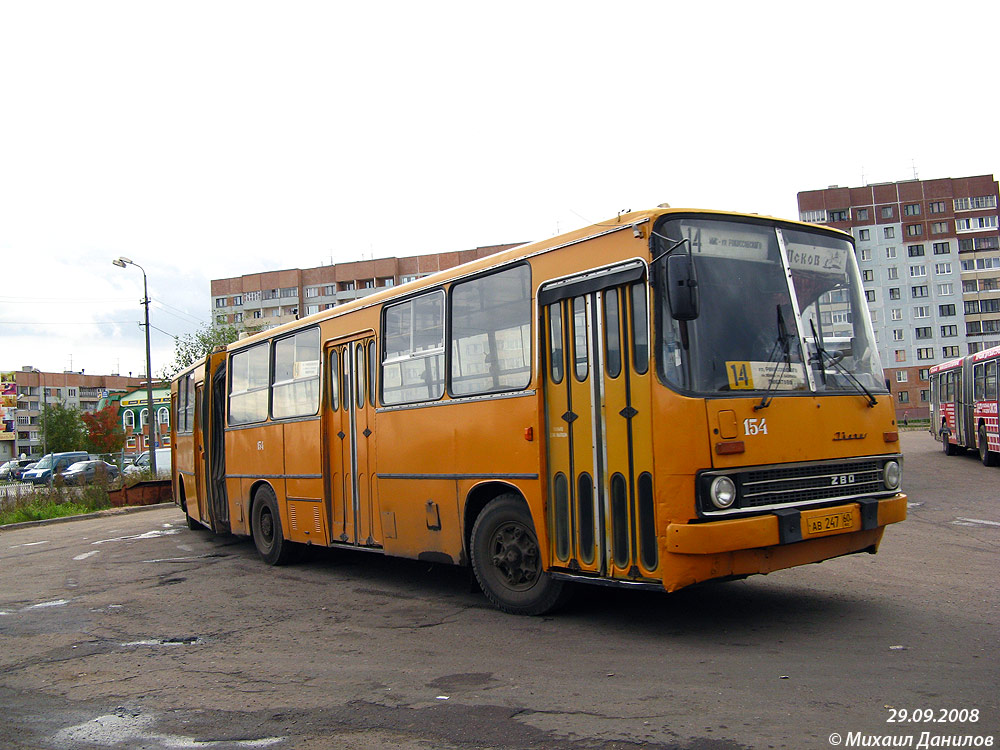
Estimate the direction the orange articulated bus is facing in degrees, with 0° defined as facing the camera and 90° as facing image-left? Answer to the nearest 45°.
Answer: approximately 315°

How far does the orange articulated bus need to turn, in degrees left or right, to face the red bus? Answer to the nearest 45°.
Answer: approximately 90° to its left

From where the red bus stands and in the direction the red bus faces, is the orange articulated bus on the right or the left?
on its right

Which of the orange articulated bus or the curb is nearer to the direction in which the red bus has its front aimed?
the orange articulated bus

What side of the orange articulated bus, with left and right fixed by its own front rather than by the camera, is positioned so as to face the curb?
back
